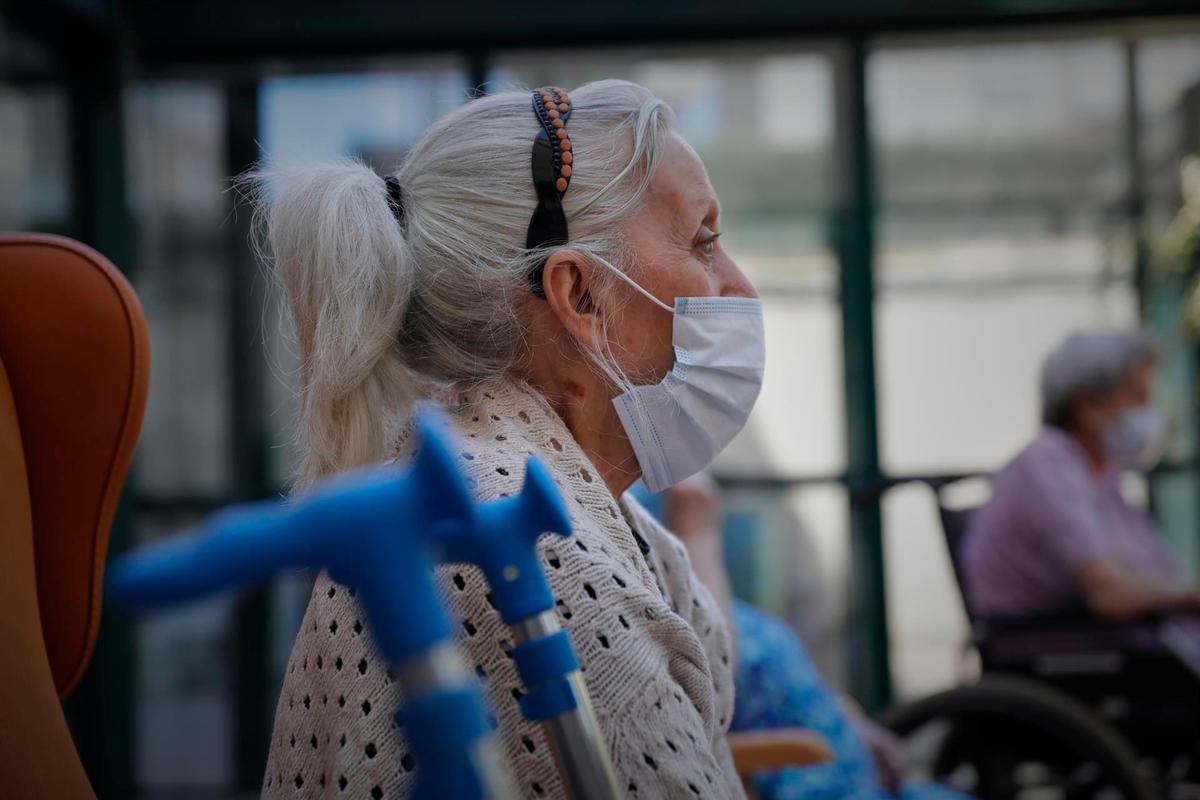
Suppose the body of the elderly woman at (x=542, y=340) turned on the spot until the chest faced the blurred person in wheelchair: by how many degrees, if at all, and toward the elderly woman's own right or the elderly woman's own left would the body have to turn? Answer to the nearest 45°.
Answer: approximately 45° to the elderly woman's own left

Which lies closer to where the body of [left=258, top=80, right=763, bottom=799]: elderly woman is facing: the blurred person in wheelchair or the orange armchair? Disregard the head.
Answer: the blurred person in wheelchair

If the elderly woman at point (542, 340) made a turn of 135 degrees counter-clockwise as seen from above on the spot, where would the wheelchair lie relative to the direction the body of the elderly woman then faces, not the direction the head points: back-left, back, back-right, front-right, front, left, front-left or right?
right

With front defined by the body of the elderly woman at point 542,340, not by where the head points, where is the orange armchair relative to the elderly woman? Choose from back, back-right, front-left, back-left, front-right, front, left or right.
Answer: back

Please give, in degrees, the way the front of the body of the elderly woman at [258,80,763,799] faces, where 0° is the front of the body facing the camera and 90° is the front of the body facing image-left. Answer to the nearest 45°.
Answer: approximately 270°

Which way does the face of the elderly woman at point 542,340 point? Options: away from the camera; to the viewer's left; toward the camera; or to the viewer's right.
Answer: to the viewer's right
